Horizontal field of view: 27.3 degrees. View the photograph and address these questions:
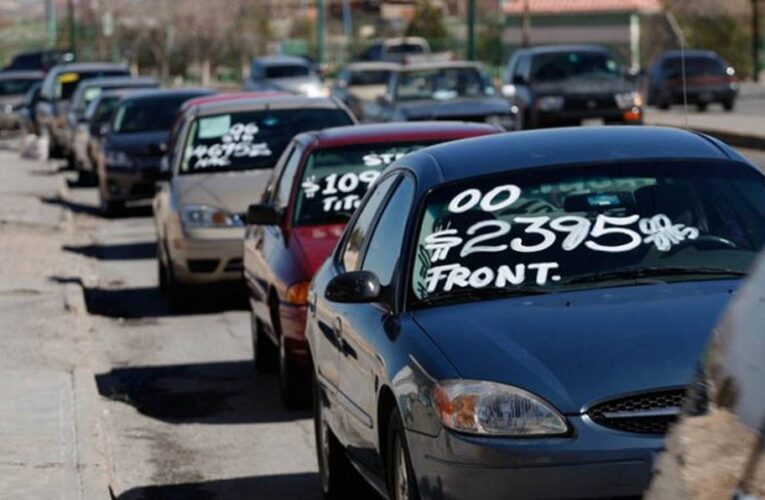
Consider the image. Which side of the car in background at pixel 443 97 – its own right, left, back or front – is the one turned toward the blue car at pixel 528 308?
front

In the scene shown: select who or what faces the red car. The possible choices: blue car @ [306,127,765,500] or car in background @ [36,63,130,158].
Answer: the car in background

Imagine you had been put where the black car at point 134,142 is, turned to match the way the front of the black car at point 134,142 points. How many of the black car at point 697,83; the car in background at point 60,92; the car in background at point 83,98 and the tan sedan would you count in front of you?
1

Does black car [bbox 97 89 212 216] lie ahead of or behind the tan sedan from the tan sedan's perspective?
behind

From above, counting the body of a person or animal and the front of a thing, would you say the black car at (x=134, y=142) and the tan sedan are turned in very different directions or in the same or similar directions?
same or similar directions

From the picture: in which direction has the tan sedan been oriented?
toward the camera

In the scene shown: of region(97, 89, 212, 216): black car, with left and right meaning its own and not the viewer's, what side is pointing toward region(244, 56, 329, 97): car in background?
back

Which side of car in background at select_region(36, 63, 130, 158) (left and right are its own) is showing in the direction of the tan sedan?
front

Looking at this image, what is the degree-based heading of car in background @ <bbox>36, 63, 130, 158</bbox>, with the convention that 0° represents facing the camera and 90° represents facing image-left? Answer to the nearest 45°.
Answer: approximately 0°

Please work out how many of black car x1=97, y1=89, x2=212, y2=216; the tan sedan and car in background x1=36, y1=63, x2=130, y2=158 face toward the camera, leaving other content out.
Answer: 3

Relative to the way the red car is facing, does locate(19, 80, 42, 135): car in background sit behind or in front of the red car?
behind

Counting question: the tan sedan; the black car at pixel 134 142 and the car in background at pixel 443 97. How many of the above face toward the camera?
3

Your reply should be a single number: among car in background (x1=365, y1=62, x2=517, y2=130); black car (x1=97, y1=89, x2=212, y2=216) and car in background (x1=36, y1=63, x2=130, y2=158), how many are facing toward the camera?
3

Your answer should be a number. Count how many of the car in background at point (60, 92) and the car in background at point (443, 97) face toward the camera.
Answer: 2

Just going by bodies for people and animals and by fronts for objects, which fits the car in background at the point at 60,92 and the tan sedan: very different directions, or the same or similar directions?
same or similar directions

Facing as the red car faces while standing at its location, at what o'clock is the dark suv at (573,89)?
The dark suv is roughly at 8 o'clock from the red car.

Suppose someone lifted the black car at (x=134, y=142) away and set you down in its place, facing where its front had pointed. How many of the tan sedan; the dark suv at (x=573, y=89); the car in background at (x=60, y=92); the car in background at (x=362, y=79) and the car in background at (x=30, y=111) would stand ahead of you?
1

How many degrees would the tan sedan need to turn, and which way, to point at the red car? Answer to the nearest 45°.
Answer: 0° — it already faces it

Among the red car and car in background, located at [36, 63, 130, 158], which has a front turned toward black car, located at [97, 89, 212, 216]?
the car in background

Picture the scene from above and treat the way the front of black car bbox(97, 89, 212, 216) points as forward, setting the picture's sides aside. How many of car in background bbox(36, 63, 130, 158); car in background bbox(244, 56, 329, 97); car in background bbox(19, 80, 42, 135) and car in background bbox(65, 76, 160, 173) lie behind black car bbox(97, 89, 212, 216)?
4
